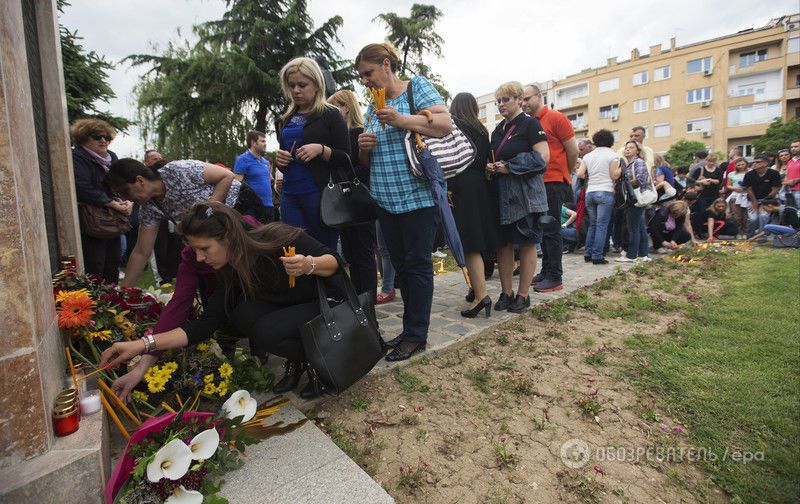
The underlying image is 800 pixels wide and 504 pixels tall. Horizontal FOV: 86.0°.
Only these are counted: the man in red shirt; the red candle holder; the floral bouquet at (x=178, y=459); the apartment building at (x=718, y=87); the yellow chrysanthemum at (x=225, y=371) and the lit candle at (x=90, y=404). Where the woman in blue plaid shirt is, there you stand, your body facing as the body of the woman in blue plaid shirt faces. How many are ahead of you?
4

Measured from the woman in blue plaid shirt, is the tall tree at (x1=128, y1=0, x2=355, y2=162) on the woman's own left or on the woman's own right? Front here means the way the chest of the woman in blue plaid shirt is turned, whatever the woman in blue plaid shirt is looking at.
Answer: on the woman's own right

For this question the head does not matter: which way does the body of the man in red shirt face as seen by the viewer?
to the viewer's left

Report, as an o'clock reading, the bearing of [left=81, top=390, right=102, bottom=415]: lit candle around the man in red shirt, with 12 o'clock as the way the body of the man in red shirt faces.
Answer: The lit candle is roughly at 10 o'clock from the man in red shirt.

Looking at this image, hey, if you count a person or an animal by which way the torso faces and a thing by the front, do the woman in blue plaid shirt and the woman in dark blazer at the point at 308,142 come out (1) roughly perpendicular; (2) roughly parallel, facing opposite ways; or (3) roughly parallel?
roughly parallel

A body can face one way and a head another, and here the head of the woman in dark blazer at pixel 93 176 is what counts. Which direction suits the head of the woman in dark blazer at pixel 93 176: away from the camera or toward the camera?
toward the camera

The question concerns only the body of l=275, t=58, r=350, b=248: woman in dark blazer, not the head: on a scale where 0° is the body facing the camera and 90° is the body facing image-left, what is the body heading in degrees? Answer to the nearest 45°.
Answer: approximately 45°

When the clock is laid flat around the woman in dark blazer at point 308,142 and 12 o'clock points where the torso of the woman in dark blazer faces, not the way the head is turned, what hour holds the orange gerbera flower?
The orange gerbera flower is roughly at 12 o'clock from the woman in dark blazer.

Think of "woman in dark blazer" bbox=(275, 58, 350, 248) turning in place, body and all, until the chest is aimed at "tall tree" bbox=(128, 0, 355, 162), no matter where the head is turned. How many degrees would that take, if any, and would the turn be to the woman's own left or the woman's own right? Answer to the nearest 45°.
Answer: approximately 135° to the woman's own right

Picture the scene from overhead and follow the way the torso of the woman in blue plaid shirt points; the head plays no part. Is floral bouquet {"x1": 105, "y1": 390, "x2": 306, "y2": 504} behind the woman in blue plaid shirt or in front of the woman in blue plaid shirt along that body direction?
in front

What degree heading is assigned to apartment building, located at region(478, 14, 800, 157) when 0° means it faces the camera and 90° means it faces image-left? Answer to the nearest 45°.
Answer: approximately 45°

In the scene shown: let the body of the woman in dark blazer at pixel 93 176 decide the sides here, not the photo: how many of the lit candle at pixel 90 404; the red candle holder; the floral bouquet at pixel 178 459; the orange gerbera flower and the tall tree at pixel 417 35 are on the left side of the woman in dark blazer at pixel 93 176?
1

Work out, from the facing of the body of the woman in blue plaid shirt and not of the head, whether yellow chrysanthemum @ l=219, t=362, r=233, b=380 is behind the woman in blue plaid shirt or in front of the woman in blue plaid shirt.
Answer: in front
